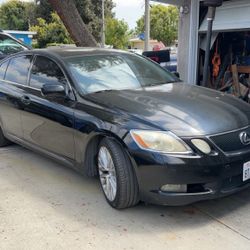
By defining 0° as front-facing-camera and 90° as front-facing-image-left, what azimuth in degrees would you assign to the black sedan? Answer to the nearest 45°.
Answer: approximately 315°
